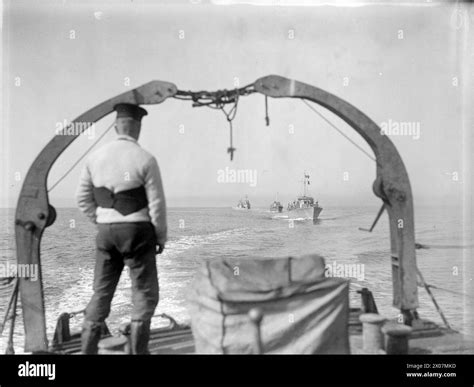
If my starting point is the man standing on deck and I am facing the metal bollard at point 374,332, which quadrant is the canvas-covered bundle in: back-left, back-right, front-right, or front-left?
front-right

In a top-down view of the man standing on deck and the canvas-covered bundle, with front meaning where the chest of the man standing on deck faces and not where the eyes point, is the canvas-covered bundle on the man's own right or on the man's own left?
on the man's own right

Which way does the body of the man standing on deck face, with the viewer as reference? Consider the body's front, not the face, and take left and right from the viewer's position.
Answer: facing away from the viewer

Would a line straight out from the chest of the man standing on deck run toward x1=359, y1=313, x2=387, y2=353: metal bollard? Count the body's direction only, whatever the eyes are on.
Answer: no
